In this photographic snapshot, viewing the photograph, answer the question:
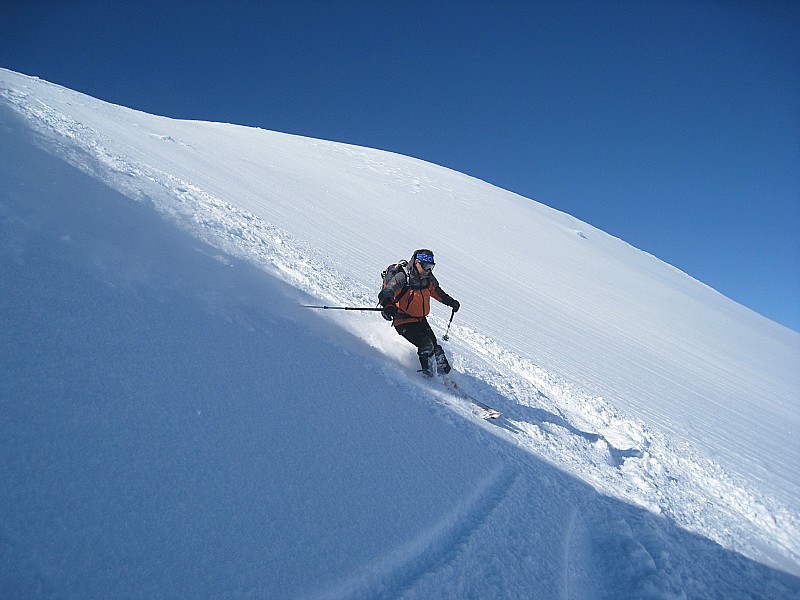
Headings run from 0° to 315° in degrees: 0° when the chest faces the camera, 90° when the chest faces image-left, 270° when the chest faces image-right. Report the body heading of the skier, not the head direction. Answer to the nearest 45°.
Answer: approximately 315°
